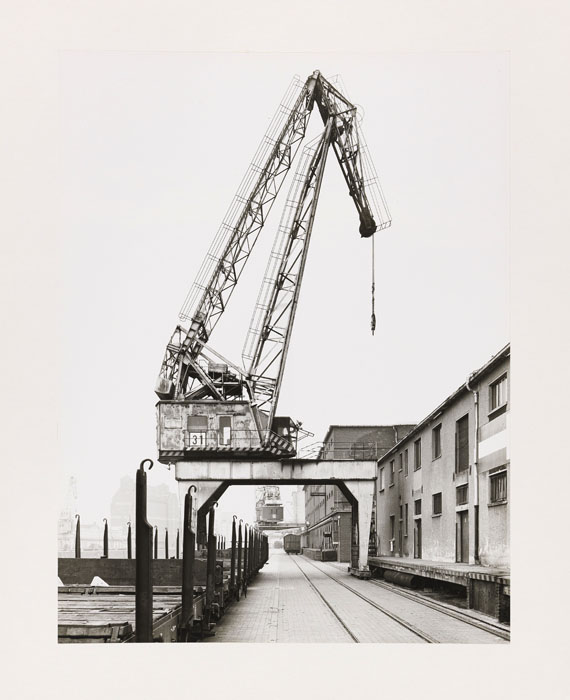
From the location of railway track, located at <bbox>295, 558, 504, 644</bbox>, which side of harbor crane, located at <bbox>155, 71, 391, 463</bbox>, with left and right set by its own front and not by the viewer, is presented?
right

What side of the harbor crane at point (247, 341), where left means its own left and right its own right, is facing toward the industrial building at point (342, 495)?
left

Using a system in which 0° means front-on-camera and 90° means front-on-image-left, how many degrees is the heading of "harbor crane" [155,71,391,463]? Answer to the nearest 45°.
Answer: approximately 270°
